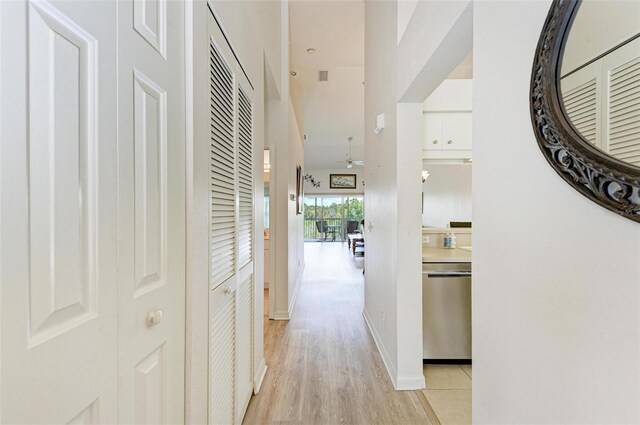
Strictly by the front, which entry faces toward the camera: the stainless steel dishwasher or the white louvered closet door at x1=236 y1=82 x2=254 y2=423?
the stainless steel dishwasher

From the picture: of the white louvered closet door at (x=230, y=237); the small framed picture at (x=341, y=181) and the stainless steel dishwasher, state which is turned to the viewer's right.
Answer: the white louvered closet door

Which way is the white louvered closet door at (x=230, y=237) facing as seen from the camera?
to the viewer's right

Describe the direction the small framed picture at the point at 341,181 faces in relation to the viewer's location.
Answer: facing the viewer

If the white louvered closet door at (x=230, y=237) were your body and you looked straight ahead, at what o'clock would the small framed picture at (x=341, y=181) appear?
The small framed picture is roughly at 10 o'clock from the white louvered closet door.

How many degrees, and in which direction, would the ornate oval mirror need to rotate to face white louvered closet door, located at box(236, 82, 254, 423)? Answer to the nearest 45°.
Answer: approximately 45° to its right

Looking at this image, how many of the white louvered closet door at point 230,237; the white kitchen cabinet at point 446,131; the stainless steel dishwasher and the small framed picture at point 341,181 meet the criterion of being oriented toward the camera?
3

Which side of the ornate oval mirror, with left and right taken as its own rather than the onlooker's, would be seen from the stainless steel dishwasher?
right

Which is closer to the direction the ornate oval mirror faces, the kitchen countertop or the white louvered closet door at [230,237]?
the white louvered closet door

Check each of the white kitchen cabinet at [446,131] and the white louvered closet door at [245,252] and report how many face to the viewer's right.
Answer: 1

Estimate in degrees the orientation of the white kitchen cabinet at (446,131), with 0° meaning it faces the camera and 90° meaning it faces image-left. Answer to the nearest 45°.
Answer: approximately 0°

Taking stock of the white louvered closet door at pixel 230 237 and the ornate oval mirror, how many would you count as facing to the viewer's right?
1

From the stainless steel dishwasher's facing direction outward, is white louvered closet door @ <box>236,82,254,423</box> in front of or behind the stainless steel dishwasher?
in front

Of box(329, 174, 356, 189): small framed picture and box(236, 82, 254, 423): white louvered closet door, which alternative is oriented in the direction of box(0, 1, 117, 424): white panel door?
the small framed picture

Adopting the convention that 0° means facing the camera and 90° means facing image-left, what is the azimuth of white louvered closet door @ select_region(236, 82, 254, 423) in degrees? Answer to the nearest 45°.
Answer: approximately 270°

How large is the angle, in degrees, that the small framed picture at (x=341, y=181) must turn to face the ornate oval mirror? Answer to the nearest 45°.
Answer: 0° — it already faces it
